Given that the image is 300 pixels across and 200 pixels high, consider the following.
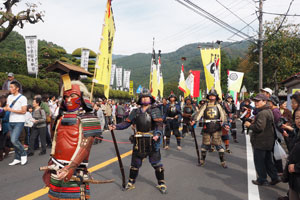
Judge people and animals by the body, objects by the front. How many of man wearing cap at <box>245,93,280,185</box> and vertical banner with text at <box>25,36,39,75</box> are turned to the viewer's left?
1

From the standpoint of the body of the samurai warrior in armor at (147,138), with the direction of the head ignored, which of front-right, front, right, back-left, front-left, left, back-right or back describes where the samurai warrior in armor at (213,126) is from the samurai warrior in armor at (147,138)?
back-left

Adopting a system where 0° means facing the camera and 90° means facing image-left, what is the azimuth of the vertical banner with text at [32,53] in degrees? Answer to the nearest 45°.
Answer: approximately 0°

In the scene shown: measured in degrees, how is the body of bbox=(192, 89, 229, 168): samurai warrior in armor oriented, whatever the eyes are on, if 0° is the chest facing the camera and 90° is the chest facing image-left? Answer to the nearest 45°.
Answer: approximately 0°

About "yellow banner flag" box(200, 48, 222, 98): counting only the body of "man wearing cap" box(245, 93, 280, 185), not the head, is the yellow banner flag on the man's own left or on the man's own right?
on the man's own right
